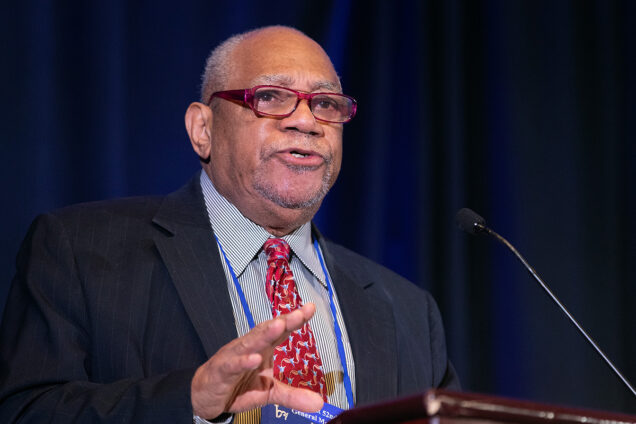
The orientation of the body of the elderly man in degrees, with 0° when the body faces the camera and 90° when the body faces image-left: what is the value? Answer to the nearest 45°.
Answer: approximately 315°
